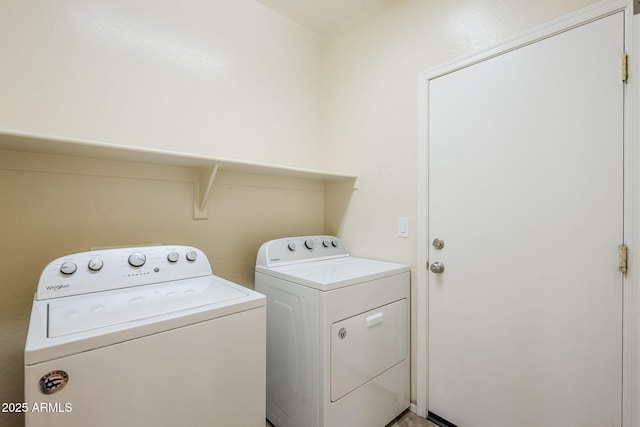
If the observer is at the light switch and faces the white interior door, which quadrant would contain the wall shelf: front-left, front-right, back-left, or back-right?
back-right

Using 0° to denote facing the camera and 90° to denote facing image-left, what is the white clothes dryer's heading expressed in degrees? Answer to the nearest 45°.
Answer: approximately 315°

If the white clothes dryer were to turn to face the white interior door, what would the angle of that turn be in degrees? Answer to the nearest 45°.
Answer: approximately 45° to its left

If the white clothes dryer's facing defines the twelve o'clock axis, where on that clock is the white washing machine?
The white washing machine is roughly at 3 o'clock from the white clothes dryer.
